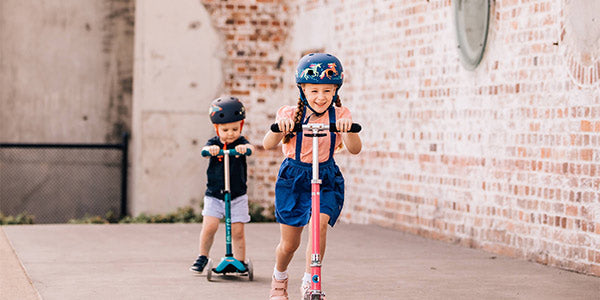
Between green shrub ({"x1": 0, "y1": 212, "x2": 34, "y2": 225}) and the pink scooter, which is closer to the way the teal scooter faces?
the pink scooter

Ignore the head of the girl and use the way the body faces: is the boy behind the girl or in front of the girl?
behind

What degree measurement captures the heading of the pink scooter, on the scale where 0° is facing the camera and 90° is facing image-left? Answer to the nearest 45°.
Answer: approximately 0°

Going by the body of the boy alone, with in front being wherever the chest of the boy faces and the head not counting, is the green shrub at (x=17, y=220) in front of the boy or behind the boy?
behind
